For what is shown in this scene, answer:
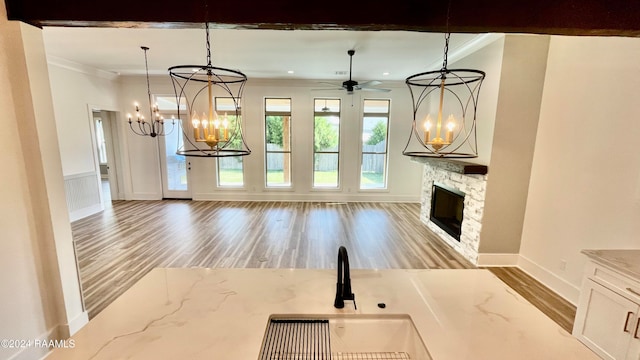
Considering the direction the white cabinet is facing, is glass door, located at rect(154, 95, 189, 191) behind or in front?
in front

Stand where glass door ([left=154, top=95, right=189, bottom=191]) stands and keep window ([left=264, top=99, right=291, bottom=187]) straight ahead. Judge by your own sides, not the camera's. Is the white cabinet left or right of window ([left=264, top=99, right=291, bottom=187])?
right

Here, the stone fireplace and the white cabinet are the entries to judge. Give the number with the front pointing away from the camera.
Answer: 0

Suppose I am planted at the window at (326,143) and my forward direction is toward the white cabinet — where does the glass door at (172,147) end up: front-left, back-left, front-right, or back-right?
back-right

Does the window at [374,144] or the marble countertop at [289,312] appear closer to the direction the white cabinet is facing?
the marble countertop

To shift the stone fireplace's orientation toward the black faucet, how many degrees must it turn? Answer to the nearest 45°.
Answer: approximately 45° to its left

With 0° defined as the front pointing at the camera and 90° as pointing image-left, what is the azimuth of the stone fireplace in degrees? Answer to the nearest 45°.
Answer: approximately 45°

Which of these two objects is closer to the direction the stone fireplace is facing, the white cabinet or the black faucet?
the black faucet

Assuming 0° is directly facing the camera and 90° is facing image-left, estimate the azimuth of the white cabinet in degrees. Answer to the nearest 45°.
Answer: approximately 45°

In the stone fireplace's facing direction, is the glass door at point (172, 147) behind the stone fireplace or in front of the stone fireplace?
in front

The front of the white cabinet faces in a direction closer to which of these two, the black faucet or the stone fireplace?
the black faucet
